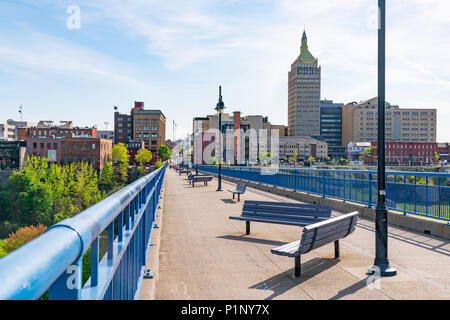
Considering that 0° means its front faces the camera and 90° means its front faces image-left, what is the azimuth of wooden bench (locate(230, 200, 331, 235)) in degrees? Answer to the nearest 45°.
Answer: approximately 45°

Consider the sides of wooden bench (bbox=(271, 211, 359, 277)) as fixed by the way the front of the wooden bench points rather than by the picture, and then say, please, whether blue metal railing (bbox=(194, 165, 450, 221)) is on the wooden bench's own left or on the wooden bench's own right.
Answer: on the wooden bench's own right

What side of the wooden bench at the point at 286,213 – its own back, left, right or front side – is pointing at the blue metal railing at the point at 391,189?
back

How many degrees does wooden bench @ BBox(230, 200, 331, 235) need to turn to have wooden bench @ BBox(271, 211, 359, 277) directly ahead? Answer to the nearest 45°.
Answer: approximately 45° to its left

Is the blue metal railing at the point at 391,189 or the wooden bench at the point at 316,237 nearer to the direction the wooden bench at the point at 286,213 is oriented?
the wooden bench
